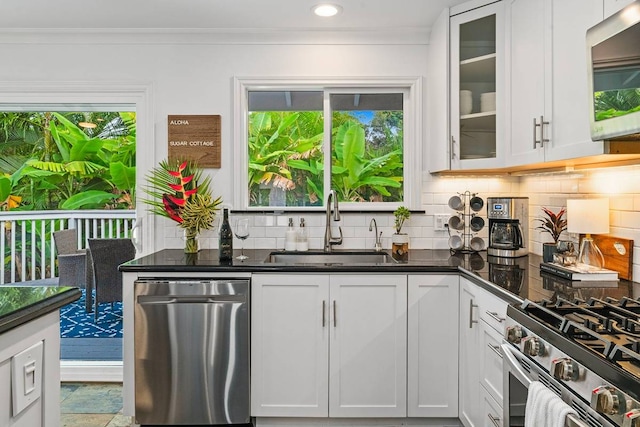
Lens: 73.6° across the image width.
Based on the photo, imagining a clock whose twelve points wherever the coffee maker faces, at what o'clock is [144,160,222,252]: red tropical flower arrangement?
The red tropical flower arrangement is roughly at 1 o'clock from the coffee maker.

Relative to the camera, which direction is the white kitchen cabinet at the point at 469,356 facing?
to the viewer's left

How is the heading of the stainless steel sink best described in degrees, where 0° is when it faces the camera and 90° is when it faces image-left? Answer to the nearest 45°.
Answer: approximately 0°

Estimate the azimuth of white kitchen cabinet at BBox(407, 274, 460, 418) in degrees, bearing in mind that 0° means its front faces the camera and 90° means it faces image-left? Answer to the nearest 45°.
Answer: approximately 0°
